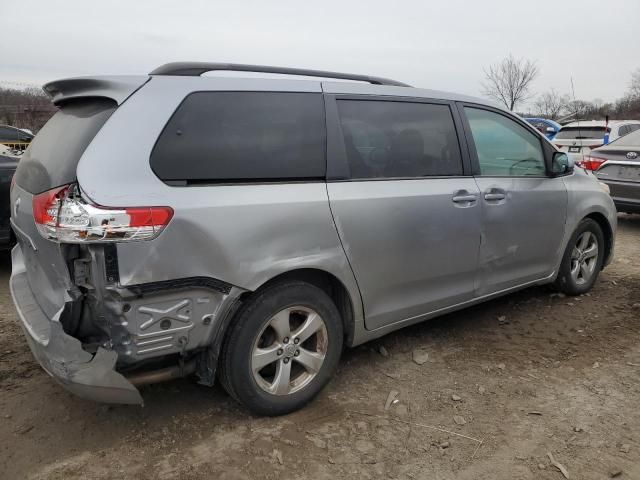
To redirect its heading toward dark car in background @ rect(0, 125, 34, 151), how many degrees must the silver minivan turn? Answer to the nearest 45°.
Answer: approximately 90° to its left

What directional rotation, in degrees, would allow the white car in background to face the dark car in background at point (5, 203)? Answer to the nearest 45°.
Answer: approximately 180°

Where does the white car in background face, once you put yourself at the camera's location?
facing away from the viewer and to the right of the viewer

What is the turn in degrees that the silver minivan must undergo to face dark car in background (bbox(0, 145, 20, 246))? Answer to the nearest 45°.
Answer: approximately 90° to its left

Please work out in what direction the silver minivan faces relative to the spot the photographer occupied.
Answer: facing away from the viewer and to the right of the viewer
